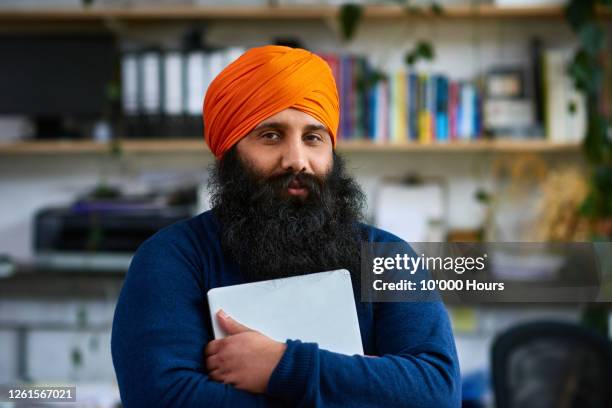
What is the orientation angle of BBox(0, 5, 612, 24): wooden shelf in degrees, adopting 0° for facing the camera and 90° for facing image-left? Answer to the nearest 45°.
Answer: approximately 0°

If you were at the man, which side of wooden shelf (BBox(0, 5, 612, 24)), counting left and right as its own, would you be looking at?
front

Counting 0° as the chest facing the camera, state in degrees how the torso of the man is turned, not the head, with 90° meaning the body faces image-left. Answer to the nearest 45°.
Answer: approximately 0°

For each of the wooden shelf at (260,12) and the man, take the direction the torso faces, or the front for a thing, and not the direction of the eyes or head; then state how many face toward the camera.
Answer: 2

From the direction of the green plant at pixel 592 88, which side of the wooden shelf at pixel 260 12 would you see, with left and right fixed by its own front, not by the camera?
left

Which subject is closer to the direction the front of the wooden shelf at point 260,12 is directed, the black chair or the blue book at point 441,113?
the black chair

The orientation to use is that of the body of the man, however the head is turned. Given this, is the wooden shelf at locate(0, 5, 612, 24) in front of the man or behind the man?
behind

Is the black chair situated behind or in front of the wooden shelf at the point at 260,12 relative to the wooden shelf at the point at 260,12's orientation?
in front

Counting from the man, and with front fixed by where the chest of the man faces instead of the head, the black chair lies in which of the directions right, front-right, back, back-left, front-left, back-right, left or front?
back-left
